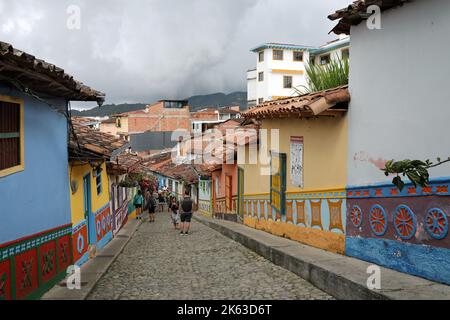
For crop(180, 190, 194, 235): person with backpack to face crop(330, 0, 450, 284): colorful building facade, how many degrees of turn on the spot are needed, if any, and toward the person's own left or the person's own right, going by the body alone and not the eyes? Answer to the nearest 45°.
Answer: approximately 180°

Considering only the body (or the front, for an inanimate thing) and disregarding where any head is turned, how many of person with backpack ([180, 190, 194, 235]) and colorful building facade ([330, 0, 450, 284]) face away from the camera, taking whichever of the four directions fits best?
1

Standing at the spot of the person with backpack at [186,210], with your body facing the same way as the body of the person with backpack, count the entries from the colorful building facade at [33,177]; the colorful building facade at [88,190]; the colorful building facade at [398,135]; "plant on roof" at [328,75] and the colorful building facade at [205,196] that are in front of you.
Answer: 1

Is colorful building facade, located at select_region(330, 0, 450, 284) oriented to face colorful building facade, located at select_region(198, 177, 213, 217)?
no

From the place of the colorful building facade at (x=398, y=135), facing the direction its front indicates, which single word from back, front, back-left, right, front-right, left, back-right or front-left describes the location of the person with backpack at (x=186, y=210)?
right

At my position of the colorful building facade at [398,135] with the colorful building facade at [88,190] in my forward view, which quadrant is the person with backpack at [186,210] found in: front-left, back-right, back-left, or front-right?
front-right

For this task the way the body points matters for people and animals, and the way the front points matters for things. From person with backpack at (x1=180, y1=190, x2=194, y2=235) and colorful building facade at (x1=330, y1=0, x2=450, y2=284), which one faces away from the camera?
the person with backpack

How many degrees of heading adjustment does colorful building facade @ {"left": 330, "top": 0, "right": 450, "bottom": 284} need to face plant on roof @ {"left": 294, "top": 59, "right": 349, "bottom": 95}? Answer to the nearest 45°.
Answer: approximately 90° to its right

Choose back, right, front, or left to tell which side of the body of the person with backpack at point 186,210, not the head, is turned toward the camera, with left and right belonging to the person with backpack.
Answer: back

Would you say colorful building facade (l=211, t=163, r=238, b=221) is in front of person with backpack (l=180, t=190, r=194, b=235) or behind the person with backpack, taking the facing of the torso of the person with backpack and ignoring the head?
in front

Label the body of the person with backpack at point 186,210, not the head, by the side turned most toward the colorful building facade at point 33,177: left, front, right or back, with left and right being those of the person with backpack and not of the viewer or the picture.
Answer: back

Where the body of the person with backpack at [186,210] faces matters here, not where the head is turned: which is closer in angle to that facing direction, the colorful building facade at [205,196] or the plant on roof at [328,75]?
the colorful building facade

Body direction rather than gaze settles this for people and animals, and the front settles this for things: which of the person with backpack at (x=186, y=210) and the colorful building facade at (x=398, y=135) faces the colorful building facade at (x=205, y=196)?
the person with backpack

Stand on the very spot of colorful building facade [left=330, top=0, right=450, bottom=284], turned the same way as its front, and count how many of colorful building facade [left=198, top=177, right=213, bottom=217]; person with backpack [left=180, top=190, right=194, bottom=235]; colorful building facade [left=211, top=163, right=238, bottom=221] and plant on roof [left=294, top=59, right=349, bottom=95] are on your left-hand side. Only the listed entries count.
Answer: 0

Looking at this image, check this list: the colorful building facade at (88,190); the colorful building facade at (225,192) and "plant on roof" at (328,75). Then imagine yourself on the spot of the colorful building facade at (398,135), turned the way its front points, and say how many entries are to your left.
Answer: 0

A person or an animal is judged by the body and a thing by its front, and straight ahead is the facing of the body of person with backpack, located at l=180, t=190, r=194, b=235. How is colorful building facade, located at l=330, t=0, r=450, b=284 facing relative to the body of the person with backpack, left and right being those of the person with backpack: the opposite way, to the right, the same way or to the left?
to the left

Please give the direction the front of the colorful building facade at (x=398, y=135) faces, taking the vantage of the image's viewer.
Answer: facing the viewer and to the left of the viewer

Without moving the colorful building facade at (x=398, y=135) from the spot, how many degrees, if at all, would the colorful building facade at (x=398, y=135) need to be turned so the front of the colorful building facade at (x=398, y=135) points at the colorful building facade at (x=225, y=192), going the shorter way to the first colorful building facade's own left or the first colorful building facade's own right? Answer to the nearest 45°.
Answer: approximately 90° to the first colorful building facade's own right
